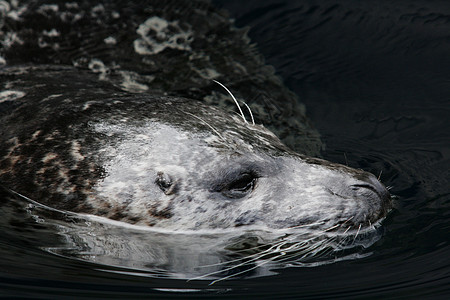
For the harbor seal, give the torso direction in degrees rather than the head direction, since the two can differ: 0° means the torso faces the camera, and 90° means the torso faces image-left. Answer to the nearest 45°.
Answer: approximately 270°
